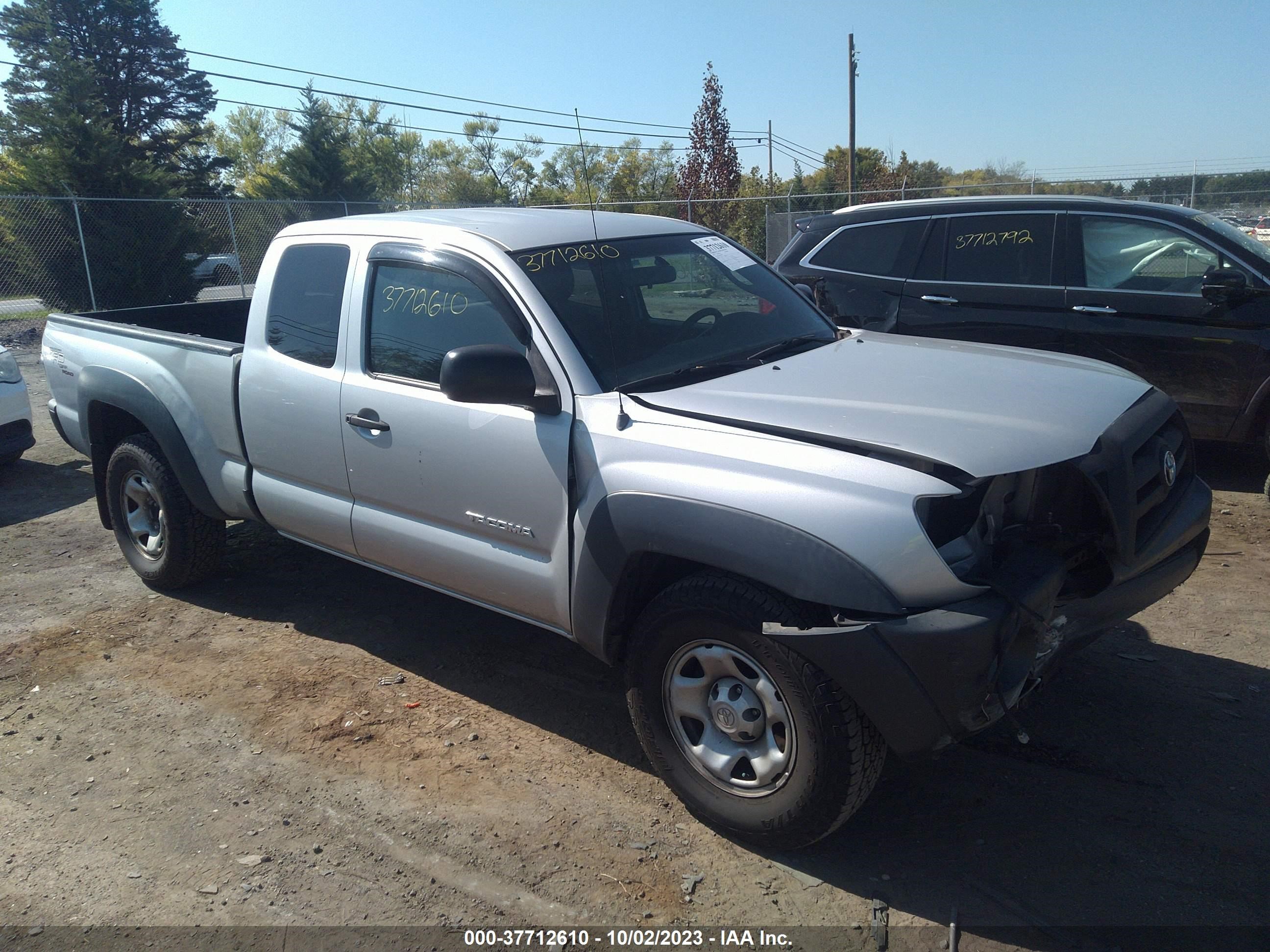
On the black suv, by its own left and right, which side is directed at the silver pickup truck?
right

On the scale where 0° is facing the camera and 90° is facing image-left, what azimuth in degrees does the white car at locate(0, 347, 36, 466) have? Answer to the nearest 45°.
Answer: approximately 315°

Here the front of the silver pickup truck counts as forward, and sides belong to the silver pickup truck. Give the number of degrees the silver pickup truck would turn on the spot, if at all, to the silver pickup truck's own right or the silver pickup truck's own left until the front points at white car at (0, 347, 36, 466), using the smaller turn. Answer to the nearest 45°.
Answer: approximately 180°

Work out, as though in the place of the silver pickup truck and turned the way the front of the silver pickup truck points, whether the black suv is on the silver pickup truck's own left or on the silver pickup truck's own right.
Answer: on the silver pickup truck's own left

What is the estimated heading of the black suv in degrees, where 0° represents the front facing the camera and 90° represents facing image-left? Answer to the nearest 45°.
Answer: approximately 270°

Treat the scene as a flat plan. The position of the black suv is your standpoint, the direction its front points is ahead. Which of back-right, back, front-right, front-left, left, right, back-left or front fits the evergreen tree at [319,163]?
back-left

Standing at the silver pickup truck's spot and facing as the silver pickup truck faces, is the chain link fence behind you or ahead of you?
behind

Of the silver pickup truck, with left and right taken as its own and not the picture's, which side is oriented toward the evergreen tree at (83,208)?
back

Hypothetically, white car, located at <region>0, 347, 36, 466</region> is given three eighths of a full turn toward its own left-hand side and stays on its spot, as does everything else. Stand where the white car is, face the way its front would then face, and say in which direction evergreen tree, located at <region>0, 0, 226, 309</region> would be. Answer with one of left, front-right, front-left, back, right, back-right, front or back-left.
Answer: front
